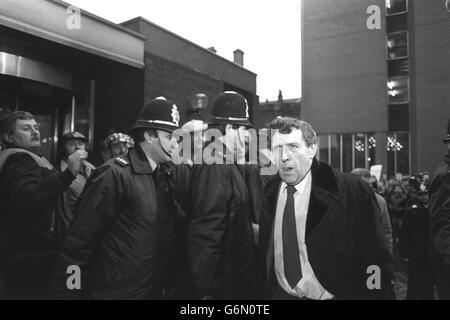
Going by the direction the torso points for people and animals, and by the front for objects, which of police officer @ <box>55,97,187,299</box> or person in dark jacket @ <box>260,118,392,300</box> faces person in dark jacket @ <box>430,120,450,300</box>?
the police officer

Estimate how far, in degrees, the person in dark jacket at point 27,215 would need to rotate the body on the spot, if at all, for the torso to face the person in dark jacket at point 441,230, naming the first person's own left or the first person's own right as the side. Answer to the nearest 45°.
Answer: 0° — they already face them

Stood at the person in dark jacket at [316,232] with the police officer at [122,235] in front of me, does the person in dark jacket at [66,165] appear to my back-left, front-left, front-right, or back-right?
front-right

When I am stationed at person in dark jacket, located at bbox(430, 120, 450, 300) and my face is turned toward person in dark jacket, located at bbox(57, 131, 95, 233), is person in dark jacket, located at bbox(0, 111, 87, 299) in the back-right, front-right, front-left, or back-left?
front-left

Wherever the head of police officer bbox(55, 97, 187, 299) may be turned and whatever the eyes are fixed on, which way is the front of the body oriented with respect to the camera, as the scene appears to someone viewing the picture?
to the viewer's right

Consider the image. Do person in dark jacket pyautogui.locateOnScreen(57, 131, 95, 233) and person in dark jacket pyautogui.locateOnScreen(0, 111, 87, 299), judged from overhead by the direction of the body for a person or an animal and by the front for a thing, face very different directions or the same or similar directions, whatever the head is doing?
same or similar directions

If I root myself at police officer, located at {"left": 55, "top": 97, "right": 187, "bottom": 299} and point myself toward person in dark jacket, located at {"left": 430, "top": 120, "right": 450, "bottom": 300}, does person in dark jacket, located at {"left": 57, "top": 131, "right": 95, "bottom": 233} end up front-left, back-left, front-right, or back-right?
back-left

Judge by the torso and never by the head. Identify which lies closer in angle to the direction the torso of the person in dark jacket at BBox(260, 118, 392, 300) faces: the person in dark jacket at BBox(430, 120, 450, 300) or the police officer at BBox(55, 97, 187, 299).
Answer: the police officer

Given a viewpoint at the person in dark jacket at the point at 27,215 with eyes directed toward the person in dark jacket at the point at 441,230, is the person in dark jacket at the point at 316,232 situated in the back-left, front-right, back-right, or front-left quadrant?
front-right

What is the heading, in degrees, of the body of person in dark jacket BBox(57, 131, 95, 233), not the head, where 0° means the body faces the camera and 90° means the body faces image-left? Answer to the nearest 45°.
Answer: approximately 315°

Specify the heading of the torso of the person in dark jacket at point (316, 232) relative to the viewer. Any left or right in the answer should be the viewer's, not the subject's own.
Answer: facing the viewer and to the left of the viewer
